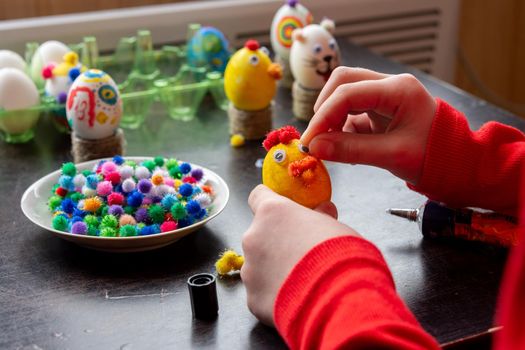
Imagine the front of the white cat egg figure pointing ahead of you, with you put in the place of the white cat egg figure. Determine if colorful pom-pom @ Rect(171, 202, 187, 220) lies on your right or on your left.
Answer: on your right

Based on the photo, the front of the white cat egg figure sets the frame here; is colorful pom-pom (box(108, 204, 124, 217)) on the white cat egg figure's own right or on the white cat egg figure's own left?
on the white cat egg figure's own right

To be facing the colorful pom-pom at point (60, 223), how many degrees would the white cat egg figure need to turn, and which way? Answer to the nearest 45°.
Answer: approximately 90° to its right

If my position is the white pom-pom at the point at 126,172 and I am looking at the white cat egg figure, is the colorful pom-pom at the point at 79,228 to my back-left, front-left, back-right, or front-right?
back-right

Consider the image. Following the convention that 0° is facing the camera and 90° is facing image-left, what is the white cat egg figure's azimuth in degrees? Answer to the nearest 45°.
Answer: approximately 315°

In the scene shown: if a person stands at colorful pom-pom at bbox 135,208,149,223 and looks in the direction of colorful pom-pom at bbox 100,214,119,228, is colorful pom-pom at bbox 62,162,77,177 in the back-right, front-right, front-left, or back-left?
front-right
